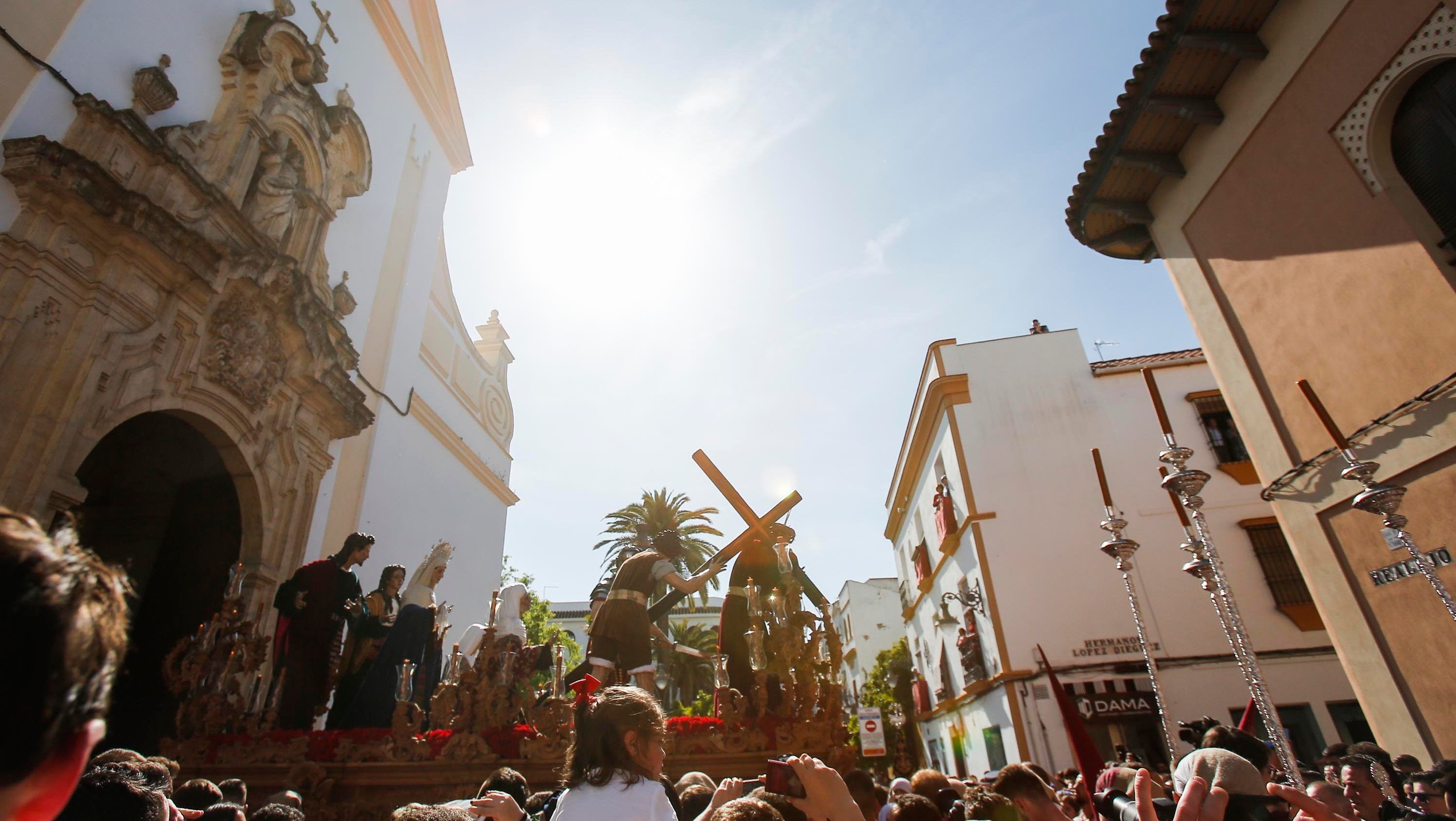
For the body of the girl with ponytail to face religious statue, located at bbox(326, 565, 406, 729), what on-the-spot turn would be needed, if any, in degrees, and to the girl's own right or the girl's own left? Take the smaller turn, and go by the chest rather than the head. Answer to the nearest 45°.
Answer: approximately 90° to the girl's own left

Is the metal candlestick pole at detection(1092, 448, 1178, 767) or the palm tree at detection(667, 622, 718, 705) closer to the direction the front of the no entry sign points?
the metal candlestick pole

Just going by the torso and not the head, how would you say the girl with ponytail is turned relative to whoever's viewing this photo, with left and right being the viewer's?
facing away from the viewer and to the right of the viewer

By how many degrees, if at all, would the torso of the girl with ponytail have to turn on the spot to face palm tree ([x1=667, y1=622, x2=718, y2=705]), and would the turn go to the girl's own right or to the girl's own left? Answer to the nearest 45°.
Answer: approximately 45° to the girl's own left

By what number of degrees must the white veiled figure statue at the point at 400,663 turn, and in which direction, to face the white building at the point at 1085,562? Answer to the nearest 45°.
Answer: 0° — it already faces it

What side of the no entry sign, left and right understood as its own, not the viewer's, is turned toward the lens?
front

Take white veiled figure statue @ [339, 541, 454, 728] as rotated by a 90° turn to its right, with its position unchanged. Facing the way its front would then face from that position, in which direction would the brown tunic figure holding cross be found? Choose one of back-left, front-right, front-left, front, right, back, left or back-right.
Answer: front-left

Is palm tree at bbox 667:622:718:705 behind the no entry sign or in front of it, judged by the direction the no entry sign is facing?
behind
